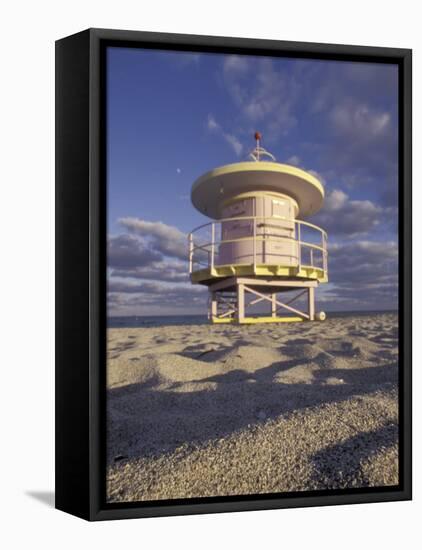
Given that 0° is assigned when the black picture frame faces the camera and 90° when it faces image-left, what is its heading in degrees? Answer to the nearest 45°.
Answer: approximately 315°
